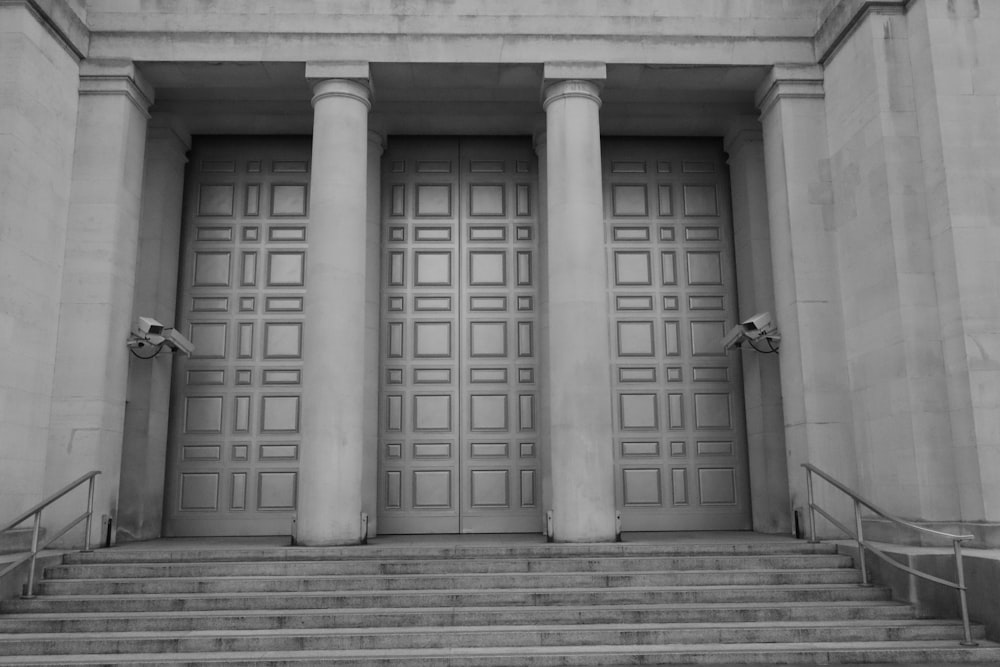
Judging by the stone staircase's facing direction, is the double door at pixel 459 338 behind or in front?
behind

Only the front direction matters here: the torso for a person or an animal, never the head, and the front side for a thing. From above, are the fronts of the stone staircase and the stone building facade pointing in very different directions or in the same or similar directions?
same or similar directions

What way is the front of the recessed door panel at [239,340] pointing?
toward the camera

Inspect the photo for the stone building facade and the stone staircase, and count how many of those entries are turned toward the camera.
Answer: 2

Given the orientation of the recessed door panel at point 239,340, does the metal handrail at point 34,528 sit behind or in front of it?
in front

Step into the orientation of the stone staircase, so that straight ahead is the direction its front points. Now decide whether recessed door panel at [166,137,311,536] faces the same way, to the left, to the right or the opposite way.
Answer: the same way

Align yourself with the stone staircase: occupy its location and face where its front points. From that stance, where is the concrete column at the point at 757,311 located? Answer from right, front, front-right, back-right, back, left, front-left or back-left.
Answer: back-left

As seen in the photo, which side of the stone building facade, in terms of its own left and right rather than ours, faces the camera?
front
